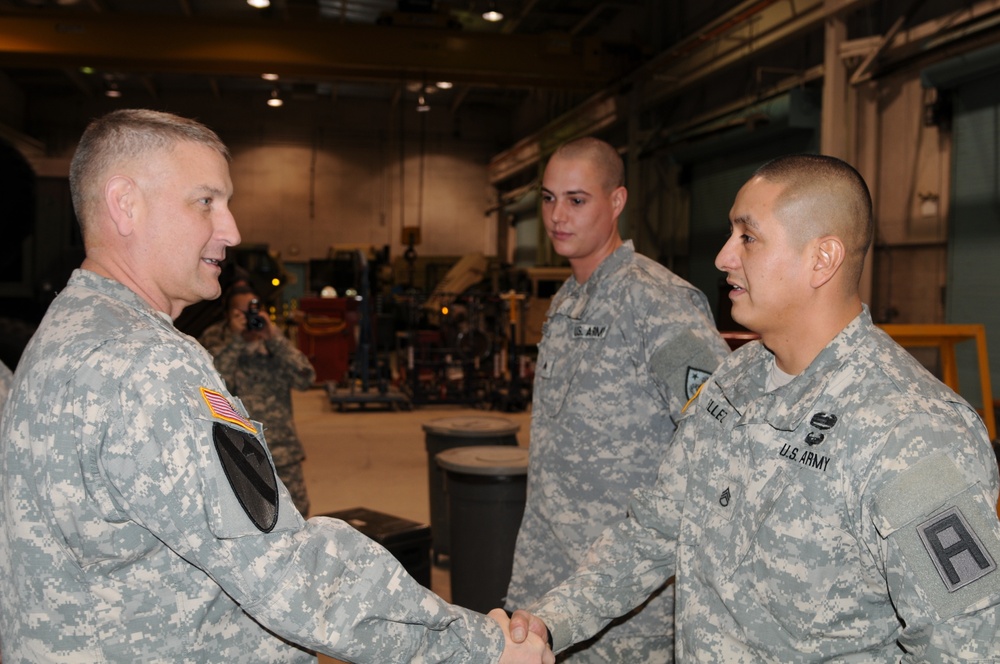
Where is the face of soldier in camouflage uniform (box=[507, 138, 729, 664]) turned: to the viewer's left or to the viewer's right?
to the viewer's left

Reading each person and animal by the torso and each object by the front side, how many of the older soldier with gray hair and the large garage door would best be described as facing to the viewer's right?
1

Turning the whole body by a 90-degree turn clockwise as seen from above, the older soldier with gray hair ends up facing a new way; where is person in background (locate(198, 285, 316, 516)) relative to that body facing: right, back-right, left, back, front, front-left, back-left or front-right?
back

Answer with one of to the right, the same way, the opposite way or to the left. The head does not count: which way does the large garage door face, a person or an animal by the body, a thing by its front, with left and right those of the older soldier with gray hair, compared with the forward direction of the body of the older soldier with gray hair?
the opposite way

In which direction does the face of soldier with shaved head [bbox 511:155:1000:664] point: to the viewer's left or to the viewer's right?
to the viewer's left

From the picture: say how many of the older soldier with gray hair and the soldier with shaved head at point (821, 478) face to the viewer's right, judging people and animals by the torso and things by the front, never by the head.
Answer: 1

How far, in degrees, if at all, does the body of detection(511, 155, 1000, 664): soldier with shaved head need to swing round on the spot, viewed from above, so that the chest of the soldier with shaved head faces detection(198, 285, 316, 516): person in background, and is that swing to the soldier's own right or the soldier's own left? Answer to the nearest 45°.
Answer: approximately 90° to the soldier's own right

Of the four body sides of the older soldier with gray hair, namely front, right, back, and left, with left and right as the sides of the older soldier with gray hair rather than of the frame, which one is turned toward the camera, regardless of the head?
right

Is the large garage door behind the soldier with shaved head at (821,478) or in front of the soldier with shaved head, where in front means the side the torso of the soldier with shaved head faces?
behind

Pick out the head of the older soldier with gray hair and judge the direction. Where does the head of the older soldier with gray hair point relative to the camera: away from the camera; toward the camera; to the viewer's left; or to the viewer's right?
to the viewer's right
